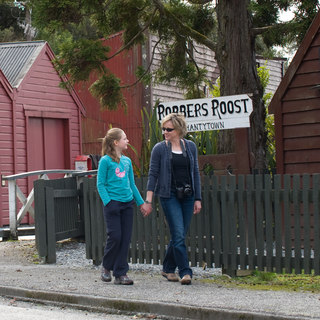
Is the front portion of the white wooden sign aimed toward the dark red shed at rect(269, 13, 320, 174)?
no

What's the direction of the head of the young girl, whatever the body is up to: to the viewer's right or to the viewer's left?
to the viewer's right

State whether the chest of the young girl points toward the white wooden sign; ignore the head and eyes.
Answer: no

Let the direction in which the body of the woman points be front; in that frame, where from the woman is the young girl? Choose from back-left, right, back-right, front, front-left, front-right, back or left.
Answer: right

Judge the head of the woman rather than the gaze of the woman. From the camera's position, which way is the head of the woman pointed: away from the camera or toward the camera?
toward the camera

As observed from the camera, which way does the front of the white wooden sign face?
facing the viewer

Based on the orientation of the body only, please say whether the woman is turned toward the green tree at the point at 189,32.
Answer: no

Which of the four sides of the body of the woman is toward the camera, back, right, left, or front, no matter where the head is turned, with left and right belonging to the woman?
front

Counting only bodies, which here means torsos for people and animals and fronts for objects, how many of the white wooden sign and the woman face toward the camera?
2

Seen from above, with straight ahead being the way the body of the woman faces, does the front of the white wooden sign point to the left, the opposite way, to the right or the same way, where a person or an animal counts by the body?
the same way

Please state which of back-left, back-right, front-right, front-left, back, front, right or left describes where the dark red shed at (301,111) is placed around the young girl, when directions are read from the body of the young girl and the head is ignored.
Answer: left

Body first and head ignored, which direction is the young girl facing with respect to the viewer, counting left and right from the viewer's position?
facing the viewer and to the right of the viewer

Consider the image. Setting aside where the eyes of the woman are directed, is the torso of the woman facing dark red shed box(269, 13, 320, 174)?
no

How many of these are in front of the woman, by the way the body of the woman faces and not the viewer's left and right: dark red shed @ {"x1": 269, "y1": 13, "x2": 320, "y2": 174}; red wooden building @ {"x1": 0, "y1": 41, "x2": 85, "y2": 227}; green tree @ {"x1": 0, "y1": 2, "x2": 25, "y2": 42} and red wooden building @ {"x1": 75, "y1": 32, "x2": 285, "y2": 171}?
0
